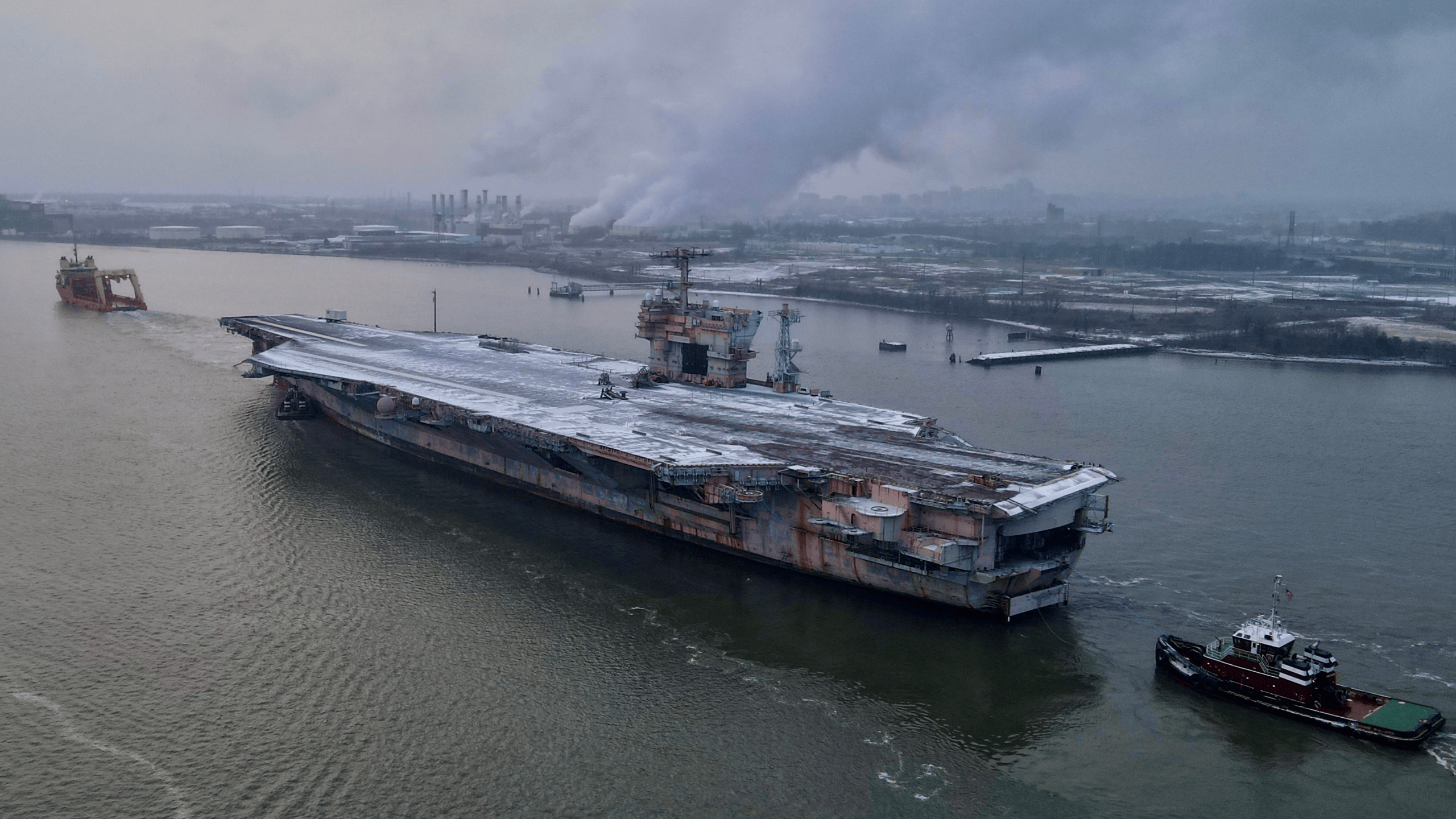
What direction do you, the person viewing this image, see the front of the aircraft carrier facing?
facing away from the viewer and to the left of the viewer

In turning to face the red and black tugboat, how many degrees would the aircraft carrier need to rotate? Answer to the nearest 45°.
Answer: approximately 180°
